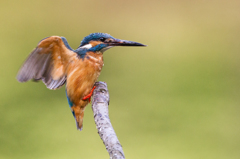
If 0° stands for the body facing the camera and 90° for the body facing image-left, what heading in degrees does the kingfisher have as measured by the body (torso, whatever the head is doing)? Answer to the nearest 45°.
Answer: approximately 270°
